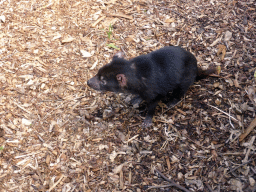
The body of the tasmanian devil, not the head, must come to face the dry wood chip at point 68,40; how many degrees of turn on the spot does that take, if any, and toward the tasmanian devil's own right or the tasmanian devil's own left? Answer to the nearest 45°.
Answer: approximately 45° to the tasmanian devil's own right

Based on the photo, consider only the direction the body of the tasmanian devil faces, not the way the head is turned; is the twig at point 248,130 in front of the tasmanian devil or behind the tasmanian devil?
behind

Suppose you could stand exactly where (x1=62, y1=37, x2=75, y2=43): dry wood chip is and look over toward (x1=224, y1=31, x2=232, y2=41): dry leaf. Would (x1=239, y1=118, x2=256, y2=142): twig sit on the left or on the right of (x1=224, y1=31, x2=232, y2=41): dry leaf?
right

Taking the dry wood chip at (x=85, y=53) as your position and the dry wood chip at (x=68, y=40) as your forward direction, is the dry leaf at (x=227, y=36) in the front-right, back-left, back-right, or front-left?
back-right

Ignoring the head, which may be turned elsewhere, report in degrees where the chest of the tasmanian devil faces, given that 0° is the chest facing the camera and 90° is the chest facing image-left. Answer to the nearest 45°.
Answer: approximately 90°

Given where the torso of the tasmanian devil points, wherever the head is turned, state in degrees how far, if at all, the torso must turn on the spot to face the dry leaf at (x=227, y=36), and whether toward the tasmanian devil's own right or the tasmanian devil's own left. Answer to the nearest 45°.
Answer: approximately 135° to the tasmanian devil's own right

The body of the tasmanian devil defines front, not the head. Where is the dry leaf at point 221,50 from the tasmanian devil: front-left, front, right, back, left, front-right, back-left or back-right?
back-right

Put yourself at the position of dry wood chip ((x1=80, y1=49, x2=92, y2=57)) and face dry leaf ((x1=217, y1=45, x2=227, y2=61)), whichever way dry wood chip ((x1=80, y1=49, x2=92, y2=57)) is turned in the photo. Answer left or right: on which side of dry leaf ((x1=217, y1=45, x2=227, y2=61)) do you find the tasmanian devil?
right

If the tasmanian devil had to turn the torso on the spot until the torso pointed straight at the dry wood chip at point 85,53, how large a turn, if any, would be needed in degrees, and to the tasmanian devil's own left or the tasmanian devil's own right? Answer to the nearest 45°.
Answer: approximately 45° to the tasmanian devil's own right
